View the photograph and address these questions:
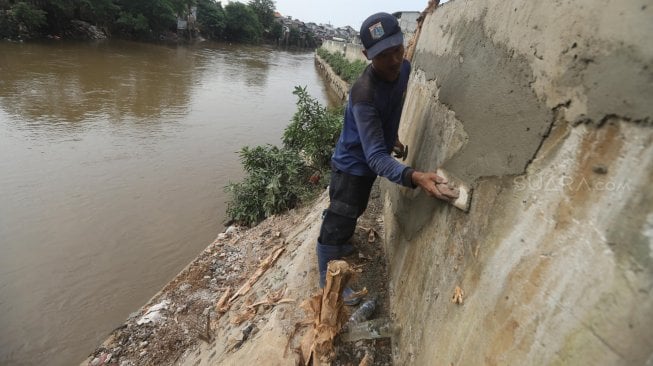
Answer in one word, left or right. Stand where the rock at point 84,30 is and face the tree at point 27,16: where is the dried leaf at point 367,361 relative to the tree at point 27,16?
left

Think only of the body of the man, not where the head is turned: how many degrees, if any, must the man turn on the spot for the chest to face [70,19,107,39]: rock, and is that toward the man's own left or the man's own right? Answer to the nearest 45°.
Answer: approximately 180°

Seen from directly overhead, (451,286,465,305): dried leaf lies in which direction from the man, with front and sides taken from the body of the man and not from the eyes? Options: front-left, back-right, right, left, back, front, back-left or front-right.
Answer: front

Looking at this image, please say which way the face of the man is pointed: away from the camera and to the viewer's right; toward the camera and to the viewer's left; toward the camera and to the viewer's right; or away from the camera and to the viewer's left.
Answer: toward the camera and to the viewer's right

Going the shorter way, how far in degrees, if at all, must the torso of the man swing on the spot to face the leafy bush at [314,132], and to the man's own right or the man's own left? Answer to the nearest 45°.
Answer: approximately 135° to the man's own left

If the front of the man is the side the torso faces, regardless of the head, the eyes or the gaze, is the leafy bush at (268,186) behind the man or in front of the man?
behind

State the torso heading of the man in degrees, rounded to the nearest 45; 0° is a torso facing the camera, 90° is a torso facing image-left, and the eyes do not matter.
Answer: approximately 315°

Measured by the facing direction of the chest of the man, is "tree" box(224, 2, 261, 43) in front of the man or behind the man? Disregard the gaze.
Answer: behind

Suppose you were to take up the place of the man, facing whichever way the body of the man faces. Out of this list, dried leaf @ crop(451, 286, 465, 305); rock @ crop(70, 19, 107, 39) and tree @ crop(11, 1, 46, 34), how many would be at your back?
2

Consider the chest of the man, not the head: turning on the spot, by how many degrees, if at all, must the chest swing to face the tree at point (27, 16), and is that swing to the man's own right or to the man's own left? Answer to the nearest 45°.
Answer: approximately 180°
